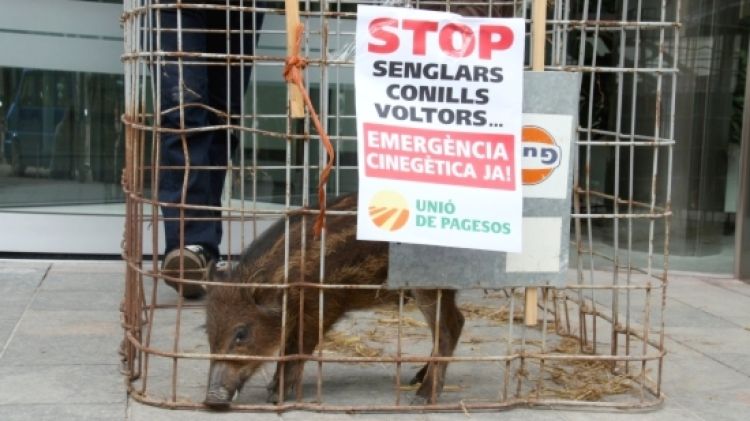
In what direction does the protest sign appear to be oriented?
toward the camera

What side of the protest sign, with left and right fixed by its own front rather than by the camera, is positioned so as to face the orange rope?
right

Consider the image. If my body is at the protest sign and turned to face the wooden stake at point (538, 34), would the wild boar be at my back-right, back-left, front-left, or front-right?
back-left

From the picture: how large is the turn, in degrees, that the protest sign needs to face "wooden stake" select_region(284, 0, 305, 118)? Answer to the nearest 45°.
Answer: approximately 90° to its right

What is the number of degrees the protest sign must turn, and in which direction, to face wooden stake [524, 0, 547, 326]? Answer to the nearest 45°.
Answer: approximately 135° to its left
